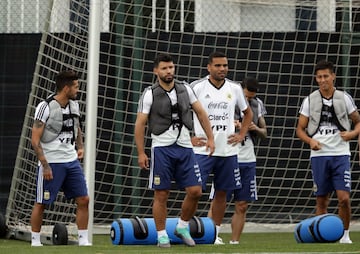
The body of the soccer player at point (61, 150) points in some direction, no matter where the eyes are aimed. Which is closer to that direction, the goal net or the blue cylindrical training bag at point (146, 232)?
the blue cylindrical training bag

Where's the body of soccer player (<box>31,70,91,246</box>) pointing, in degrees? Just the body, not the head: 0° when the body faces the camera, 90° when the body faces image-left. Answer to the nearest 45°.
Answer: approximately 315°

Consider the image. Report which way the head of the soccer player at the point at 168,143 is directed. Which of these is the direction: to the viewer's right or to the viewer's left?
to the viewer's right

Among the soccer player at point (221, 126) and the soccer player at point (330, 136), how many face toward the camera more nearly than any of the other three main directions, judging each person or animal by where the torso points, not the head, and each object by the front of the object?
2

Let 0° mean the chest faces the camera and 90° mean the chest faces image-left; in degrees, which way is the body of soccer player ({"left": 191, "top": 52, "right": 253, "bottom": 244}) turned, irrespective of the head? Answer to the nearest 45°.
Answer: approximately 0°

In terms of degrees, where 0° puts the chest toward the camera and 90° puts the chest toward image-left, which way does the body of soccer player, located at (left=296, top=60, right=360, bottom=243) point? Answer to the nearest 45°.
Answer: approximately 0°

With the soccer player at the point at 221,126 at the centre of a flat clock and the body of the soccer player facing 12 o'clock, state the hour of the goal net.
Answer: The goal net is roughly at 6 o'clock from the soccer player.
